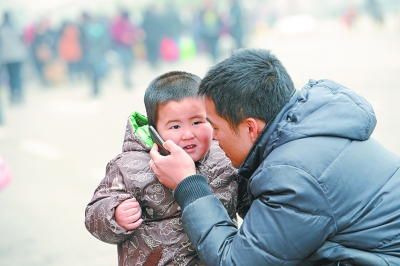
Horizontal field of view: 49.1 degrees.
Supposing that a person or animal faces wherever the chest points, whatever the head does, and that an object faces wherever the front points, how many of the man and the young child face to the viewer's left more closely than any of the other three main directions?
1

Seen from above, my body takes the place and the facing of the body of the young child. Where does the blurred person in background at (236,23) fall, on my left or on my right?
on my left

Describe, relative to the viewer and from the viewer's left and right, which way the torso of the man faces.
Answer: facing to the left of the viewer

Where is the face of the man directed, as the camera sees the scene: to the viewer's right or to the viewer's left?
to the viewer's left

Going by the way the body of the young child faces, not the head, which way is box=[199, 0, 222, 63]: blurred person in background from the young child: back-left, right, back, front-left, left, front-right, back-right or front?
back-left

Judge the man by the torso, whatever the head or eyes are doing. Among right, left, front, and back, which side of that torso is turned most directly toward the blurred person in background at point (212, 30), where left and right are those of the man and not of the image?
right

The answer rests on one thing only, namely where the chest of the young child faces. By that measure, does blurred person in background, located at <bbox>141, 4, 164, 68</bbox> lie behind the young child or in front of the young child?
behind

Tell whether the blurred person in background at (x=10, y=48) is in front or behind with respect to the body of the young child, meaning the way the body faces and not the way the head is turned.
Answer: behind

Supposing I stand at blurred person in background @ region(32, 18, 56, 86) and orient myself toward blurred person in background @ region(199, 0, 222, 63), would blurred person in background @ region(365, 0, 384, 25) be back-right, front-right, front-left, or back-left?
front-left

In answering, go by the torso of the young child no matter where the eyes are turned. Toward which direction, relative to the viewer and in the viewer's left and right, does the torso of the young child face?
facing the viewer and to the right of the viewer
